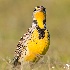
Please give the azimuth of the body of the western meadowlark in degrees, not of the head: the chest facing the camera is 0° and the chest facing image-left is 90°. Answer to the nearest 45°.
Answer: approximately 315°
